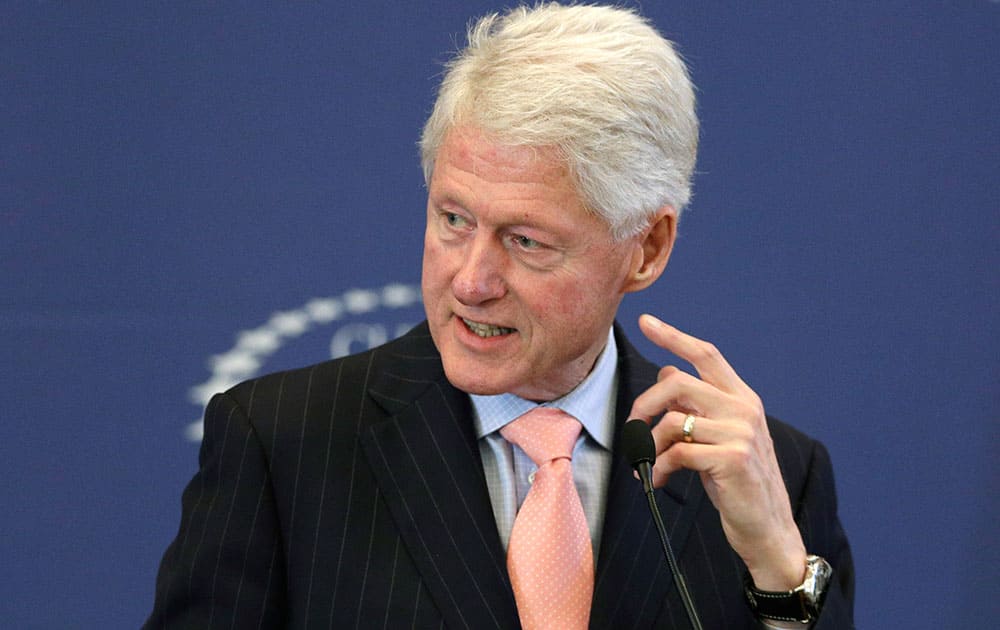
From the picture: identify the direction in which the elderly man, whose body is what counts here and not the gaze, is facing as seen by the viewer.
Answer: toward the camera

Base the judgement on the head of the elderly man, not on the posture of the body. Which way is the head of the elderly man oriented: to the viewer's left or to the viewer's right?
to the viewer's left
